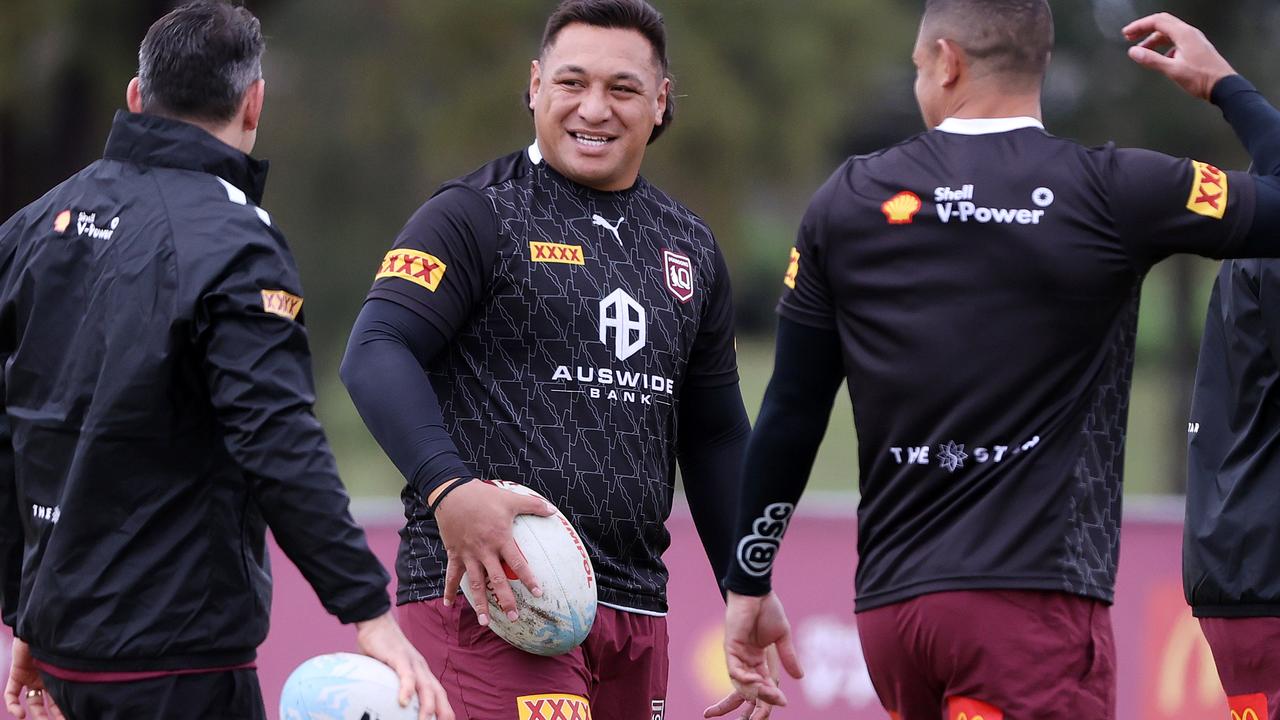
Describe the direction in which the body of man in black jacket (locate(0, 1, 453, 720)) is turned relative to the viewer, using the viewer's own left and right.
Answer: facing away from the viewer and to the right of the viewer

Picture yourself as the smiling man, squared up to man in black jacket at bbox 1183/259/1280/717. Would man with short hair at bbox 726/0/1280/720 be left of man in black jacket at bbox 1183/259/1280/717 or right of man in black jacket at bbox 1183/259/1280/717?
right

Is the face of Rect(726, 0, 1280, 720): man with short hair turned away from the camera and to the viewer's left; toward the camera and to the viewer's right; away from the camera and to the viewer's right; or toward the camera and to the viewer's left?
away from the camera and to the viewer's left

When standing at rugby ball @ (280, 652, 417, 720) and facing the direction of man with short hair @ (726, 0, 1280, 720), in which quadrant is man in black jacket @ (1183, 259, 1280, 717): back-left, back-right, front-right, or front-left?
front-left

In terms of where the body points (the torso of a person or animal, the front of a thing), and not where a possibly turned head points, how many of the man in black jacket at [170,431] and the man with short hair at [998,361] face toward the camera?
0

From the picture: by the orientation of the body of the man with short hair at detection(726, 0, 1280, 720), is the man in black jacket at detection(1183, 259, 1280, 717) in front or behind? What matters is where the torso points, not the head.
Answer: in front

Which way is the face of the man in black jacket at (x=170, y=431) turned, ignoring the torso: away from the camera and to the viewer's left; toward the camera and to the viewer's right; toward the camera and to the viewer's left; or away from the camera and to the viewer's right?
away from the camera and to the viewer's right

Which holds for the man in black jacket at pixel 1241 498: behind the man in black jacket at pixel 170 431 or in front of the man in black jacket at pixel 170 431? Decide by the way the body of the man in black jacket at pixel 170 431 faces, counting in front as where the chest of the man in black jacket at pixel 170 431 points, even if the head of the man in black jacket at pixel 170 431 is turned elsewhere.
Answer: in front

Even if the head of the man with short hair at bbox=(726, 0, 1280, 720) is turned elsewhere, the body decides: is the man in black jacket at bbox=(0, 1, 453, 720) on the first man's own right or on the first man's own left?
on the first man's own left

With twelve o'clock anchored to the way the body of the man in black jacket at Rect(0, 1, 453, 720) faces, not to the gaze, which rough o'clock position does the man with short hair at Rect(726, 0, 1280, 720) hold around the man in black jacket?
The man with short hair is roughly at 2 o'clock from the man in black jacket.

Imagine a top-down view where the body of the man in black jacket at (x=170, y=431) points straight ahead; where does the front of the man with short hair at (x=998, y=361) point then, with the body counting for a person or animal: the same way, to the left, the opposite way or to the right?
the same way

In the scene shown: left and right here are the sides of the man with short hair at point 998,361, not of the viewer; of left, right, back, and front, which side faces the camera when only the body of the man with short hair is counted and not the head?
back
